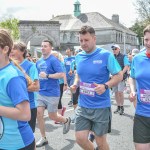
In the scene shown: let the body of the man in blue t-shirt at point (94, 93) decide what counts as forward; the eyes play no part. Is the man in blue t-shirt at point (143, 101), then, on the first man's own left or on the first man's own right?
on the first man's own left

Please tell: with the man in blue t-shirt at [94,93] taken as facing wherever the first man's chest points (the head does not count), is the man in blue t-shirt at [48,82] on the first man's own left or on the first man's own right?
on the first man's own right

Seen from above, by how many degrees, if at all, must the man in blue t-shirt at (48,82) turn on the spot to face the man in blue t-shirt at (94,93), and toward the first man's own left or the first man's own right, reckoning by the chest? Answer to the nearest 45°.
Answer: approximately 45° to the first man's own left

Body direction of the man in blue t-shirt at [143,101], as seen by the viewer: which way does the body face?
toward the camera

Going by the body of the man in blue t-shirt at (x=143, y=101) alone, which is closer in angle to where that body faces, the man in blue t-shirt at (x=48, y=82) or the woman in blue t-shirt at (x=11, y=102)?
the woman in blue t-shirt

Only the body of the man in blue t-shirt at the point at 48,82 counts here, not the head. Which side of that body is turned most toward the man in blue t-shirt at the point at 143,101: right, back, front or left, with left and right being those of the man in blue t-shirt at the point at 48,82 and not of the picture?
left

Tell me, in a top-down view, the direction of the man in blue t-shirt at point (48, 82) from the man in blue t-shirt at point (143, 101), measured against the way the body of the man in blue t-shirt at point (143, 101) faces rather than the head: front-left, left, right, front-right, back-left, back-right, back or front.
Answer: back-right

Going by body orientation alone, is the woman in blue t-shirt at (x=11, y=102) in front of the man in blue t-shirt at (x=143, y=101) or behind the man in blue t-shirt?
in front
